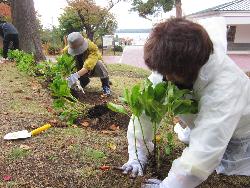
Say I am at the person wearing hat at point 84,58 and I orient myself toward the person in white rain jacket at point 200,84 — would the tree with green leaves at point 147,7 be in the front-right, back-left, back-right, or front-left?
back-left

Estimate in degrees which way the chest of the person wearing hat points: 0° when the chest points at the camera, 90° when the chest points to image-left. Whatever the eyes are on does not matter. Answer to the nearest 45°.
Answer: approximately 45°

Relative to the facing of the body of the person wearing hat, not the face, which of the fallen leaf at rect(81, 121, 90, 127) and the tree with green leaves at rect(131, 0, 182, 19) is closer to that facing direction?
the fallen leaf

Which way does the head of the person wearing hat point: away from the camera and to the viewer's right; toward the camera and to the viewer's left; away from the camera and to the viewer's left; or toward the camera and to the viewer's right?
toward the camera and to the viewer's left

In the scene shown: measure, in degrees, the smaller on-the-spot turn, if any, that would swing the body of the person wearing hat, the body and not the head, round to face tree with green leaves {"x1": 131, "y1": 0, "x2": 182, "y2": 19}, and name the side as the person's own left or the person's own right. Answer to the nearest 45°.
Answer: approximately 135° to the person's own right
